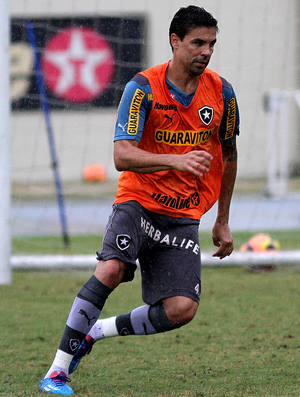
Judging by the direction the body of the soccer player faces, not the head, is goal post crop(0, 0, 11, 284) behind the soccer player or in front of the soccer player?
behind

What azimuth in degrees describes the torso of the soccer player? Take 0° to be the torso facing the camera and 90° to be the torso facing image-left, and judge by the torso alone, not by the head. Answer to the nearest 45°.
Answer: approximately 315°
